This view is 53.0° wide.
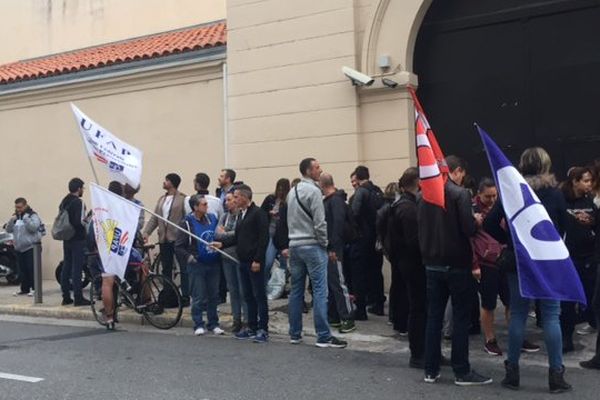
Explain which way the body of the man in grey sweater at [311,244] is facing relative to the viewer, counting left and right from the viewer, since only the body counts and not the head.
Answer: facing away from the viewer and to the right of the viewer

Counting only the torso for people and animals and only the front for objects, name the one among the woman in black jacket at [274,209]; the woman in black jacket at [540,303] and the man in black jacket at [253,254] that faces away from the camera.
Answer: the woman in black jacket at [540,303]

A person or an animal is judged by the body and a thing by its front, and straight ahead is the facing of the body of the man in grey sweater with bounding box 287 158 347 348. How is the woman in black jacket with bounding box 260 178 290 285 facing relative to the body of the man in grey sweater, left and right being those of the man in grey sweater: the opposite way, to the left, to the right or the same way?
the opposite way

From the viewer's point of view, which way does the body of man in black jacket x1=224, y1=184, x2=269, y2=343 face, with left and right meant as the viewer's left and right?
facing the viewer and to the left of the viewer

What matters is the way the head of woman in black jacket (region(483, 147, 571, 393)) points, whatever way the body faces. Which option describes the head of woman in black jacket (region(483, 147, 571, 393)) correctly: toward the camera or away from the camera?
away from the camera

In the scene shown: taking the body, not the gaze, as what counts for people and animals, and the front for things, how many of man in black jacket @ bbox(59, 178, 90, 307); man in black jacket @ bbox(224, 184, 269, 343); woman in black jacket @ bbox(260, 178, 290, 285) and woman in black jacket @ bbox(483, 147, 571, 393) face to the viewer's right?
1

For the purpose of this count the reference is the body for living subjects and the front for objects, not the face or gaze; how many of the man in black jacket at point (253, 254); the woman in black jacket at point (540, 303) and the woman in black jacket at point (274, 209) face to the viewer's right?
0

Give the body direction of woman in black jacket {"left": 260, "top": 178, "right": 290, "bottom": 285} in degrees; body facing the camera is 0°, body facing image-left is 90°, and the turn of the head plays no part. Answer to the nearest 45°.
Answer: approximately 45°

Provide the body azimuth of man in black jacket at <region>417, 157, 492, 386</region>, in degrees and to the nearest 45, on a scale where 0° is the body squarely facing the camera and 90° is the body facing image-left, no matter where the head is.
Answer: approximately 225°

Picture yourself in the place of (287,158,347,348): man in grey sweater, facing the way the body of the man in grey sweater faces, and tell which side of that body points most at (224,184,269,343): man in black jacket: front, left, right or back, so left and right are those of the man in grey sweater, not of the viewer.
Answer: left

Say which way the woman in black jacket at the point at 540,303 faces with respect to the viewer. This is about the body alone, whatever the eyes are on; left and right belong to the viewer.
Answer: facing away from the viewer
